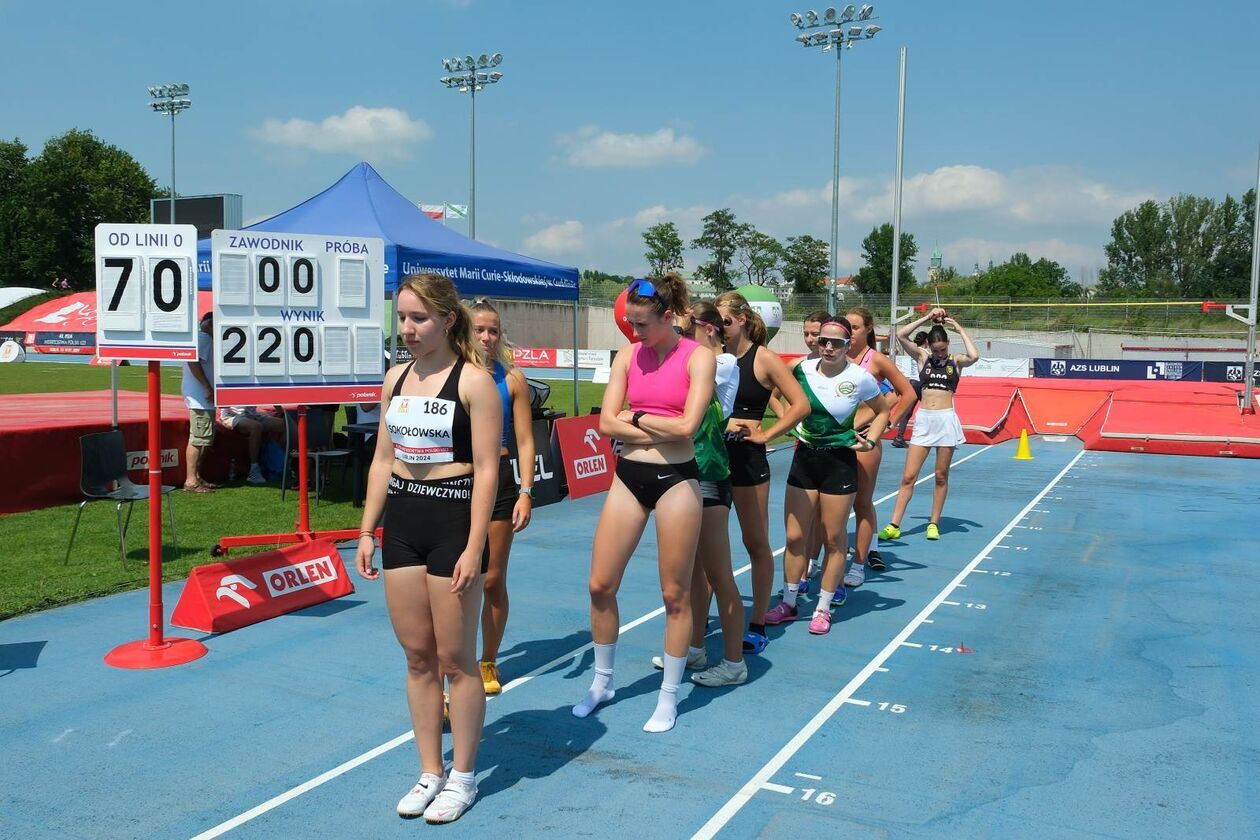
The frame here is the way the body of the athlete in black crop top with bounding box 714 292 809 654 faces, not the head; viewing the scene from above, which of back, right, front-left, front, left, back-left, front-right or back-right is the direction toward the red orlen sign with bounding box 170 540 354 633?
front-right

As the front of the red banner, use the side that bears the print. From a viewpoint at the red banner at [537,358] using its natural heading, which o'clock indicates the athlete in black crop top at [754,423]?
The athlete in black crop top is roughly at 12 o'clock from the red banner.

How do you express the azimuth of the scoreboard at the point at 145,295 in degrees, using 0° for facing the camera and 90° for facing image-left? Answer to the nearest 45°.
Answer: approximately 0°

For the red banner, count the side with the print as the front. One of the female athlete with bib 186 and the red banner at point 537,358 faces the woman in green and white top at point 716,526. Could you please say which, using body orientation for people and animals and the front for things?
the red banner

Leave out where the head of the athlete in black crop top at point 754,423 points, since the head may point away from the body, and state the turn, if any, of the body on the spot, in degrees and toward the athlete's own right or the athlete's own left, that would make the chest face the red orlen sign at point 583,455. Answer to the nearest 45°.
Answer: approximately 135° to the athlete's own right

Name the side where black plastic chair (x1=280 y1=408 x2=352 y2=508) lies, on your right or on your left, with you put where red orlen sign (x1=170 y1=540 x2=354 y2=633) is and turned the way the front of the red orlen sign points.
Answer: on your left

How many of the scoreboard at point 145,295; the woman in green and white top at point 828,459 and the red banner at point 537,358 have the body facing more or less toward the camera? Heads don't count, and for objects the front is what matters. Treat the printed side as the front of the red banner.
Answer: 3

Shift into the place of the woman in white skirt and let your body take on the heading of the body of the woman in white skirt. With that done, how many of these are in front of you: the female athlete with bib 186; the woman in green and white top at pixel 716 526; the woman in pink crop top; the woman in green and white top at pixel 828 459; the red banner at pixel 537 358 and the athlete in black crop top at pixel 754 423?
5

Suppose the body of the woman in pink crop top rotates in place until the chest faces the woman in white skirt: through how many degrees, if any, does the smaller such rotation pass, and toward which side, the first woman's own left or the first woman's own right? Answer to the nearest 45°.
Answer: approximately 180°

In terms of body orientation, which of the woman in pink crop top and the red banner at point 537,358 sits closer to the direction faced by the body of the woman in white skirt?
the woman in pink crop top

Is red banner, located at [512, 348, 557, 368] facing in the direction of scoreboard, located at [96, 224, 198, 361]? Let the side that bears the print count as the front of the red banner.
yes
